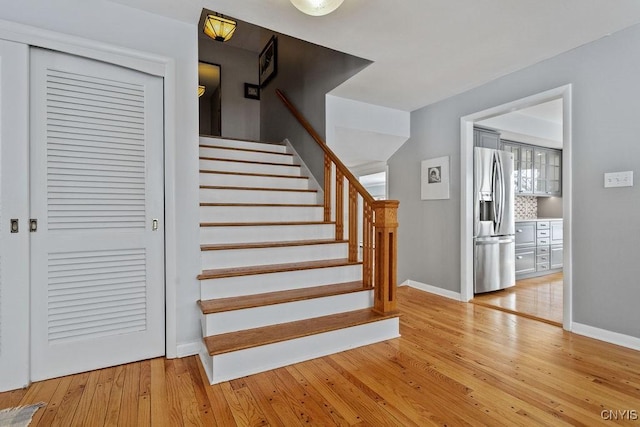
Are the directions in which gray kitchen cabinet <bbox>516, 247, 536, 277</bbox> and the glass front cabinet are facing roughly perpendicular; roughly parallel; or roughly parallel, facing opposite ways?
roughly parallel

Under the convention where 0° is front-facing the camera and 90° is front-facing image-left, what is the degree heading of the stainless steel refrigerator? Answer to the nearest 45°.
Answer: approximately 315°

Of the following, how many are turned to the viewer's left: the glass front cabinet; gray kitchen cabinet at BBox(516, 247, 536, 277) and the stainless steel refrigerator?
0

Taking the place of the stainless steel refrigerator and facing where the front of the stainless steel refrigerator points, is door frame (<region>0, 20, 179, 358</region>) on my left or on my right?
on my right

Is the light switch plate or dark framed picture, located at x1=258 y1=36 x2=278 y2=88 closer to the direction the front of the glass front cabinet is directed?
the light switch plate

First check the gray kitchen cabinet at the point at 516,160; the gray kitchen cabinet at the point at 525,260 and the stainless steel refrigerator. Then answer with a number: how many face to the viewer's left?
0

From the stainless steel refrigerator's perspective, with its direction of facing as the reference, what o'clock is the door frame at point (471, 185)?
The door frame is roughly at 2 o'clock from the stainless steel refrigerator.

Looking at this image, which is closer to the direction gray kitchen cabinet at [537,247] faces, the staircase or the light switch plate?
the light switch plate

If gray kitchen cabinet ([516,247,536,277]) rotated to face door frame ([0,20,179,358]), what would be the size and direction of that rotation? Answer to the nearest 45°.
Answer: approximately 90° to its right

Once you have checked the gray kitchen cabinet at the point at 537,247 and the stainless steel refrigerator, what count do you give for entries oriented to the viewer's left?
0

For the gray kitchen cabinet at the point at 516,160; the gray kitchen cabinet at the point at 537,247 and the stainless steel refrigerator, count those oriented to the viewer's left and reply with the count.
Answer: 0

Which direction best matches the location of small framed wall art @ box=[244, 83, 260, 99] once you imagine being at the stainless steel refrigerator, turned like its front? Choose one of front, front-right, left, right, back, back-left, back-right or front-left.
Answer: back-right

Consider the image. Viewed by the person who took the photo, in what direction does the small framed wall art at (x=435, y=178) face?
facing the viewer and to the left of the viewer
